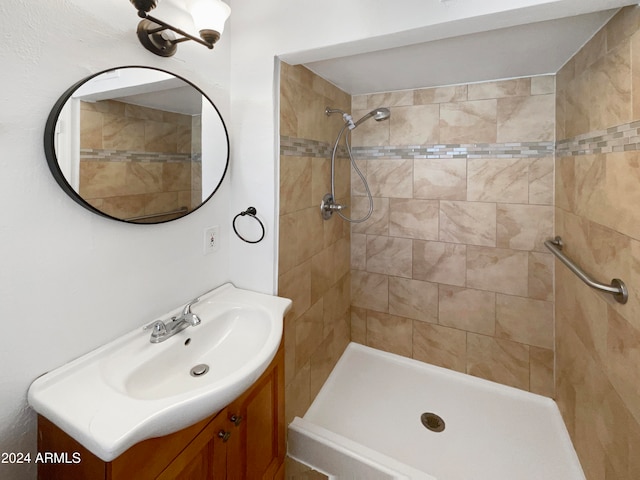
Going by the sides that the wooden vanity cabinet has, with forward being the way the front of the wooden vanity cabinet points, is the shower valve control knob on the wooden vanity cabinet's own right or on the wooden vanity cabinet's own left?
on the wooden vanity cabinet's own left

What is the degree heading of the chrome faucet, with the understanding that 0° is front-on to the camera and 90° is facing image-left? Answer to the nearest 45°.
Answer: approximately 315°

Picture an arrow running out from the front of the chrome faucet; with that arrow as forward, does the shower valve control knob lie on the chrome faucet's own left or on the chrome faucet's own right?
on the chrome faucet's own left

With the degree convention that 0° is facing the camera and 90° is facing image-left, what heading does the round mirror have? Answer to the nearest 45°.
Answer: approximately 315°

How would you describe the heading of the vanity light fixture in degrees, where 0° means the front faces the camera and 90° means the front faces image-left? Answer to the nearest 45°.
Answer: approximately 315°

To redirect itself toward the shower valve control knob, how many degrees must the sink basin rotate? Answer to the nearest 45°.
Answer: approximately 90° to its left
